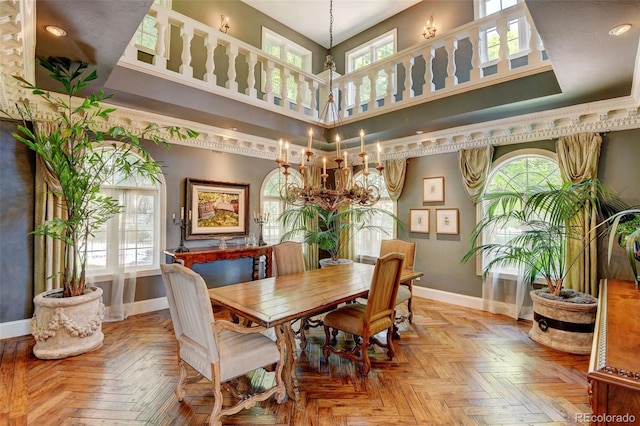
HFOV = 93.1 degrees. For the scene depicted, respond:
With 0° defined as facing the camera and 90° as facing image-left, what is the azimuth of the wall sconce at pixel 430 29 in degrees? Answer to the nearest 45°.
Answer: approximately 45°

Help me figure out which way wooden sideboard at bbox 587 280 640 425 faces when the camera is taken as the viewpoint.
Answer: facing to the left of the viewer

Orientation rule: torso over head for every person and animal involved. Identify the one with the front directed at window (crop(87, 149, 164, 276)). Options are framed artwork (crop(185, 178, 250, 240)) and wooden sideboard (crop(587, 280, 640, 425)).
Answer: the wooden sideboard

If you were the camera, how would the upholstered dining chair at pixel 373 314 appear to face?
facing away from the viewer and to the left of the viewer

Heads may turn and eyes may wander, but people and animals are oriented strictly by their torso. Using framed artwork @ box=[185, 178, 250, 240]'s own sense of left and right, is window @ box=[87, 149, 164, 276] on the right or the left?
on its right

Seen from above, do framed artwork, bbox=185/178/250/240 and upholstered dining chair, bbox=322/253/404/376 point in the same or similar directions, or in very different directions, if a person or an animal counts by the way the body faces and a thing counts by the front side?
very different directions

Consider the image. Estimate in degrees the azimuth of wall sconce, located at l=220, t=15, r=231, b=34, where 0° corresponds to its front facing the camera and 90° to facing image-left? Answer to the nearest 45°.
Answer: approximately 315°

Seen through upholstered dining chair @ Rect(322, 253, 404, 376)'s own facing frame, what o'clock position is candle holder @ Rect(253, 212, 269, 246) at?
The candle holder is roughly at 12 o'clock from the upholstered dining chair.

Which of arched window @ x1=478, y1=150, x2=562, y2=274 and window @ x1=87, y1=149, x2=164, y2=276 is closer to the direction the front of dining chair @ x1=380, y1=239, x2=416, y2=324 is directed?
the window

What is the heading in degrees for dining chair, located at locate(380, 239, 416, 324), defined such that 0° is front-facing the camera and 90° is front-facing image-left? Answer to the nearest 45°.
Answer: approximately 45°
